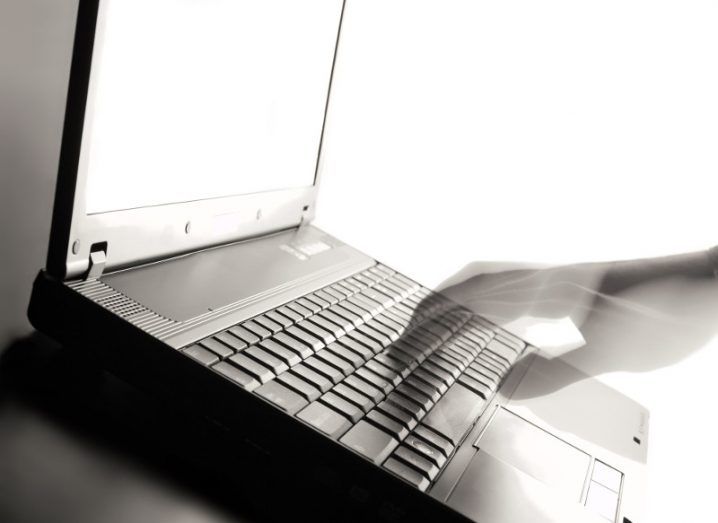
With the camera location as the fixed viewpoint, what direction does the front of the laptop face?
facing the viewer and to the right of the viewer
